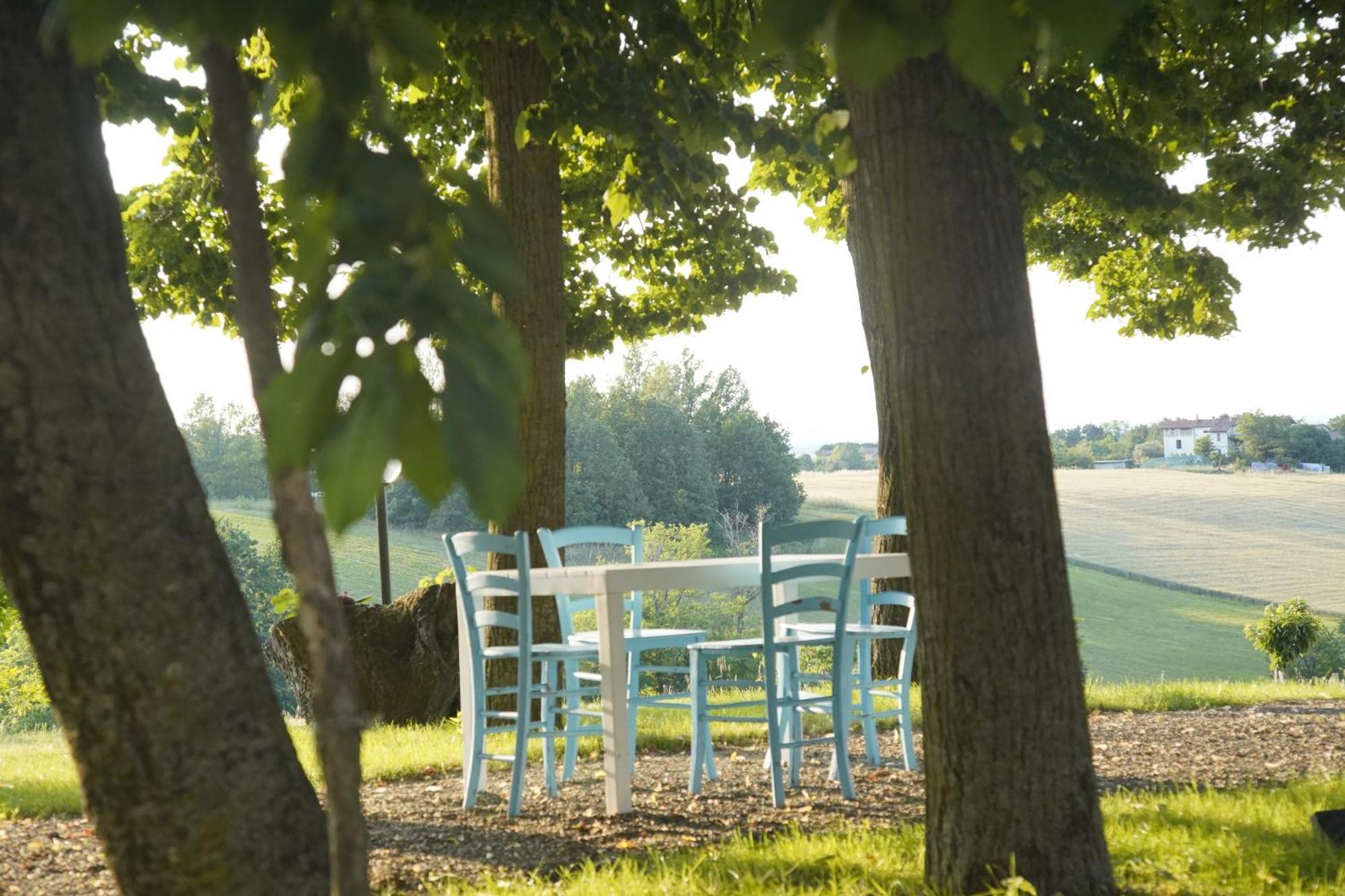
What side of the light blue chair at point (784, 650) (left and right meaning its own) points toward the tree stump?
front

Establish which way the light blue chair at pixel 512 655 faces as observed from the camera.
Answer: facing away from the viewer and to the right of the viewer

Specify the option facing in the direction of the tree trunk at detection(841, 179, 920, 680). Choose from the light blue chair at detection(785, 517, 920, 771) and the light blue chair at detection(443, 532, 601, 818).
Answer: the light blue chair at detection(443, 532, 601, 818)

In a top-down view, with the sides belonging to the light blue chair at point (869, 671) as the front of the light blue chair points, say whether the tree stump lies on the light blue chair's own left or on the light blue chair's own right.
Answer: on the light blue chair's own right

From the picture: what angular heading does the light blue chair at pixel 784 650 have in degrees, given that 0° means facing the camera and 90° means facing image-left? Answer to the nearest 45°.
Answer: approximately 135°

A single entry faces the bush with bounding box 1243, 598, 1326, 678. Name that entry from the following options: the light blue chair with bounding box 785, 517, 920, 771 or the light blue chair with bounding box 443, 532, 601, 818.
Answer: the light blue chair with bounding box 443, 532, 601, 818

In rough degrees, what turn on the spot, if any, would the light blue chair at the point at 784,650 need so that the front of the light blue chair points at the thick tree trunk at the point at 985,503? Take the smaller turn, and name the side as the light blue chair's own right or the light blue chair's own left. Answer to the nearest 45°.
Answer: approximately 135° to the light blue chair's own left

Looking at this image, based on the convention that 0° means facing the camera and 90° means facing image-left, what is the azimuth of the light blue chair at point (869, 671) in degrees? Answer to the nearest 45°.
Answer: approximately 45°

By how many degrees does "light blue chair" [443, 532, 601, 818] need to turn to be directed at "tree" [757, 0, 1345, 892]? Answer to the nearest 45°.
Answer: approximately 90° to its right

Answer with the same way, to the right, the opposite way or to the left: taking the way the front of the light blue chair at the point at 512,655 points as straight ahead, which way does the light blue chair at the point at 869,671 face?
the opposite way

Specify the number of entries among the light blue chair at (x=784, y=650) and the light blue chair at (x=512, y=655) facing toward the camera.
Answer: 0

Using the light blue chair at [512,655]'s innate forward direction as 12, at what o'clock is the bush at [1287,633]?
The bush is roughly at 12 o'clock from the light blue chair.
